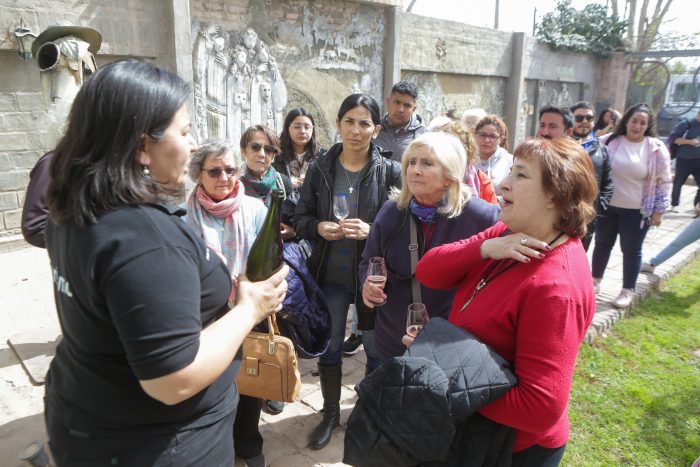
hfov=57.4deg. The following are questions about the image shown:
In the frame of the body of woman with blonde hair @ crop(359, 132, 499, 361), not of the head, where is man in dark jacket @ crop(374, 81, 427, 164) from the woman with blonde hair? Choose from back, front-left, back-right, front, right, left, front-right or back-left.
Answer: back-right

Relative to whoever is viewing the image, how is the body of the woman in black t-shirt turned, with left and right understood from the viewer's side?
facing to the right of the viewer

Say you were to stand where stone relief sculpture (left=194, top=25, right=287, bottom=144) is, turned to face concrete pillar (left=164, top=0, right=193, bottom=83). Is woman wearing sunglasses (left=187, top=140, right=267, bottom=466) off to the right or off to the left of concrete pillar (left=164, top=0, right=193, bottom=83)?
left

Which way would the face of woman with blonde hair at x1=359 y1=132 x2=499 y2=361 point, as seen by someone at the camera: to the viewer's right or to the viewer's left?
to the viewer's left

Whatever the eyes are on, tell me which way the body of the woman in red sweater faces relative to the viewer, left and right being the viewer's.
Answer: facing to the left of the viewer

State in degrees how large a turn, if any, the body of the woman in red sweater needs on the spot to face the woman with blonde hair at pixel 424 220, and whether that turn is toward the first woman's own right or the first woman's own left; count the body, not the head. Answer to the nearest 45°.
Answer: approximately 45° to the first woman's own right
